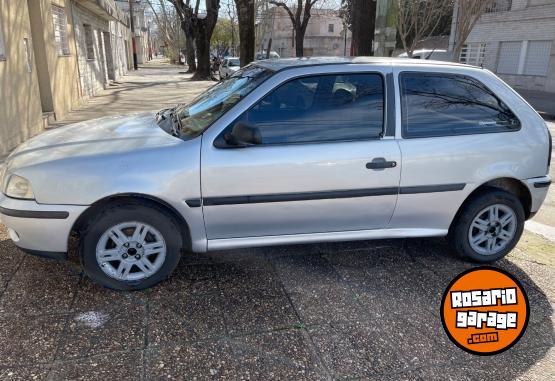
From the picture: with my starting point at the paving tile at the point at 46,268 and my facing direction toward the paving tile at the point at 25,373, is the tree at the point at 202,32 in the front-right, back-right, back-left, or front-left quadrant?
back-left

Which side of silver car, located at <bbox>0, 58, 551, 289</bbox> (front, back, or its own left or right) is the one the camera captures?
left

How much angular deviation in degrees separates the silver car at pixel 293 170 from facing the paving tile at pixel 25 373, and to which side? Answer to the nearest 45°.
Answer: approximately 45° to its left

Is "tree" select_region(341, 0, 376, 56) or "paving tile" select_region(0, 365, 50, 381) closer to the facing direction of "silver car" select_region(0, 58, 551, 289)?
the paving tile

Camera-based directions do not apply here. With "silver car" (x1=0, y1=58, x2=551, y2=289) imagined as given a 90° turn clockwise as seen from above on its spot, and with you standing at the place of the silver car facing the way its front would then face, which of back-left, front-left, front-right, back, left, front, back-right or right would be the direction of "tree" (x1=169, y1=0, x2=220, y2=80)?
front

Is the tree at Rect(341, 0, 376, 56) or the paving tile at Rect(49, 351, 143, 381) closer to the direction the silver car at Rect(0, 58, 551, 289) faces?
the paving tile

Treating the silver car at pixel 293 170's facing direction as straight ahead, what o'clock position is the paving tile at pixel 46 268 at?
The paving tile is roughly at 12 o'clock from the silver car.

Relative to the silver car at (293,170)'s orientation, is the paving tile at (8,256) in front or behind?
in front

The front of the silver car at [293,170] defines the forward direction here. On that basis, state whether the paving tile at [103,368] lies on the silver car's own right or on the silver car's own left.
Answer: on the silver car's own left

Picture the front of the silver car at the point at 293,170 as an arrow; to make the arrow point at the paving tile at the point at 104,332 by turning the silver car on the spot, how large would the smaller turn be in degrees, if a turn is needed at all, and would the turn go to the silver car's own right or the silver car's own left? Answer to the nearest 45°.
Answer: approximately 45° to the silver car's own left
